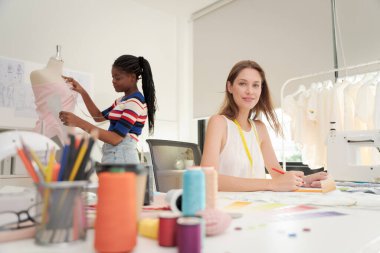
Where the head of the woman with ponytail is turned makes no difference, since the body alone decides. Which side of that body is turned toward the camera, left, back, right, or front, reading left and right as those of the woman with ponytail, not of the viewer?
left

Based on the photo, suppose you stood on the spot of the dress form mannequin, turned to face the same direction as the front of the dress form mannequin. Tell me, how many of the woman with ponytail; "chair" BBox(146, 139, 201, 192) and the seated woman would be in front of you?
3

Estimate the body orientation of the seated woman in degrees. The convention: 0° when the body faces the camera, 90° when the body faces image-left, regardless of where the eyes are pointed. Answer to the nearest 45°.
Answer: approximately 315°

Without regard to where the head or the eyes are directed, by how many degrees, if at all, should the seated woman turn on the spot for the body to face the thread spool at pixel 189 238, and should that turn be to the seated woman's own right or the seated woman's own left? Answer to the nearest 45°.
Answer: approximately 45° to the seated woman's own right

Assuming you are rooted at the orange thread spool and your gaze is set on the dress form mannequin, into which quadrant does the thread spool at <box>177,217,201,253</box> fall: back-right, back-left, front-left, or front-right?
back-right

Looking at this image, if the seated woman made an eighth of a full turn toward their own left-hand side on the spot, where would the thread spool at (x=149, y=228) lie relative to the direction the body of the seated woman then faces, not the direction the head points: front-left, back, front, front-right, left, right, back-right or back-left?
right

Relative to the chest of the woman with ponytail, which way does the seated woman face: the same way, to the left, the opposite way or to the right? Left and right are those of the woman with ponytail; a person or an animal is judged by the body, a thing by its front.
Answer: to the left

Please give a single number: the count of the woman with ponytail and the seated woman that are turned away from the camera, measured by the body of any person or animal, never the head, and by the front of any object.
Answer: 0

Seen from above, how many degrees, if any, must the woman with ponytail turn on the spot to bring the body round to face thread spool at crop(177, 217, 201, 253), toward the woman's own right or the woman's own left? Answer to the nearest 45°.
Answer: approximately 90° to the woman's own left

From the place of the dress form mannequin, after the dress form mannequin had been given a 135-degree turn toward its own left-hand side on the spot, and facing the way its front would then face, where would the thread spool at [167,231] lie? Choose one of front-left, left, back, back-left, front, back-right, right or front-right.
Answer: back

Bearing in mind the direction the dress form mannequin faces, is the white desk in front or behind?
in front
